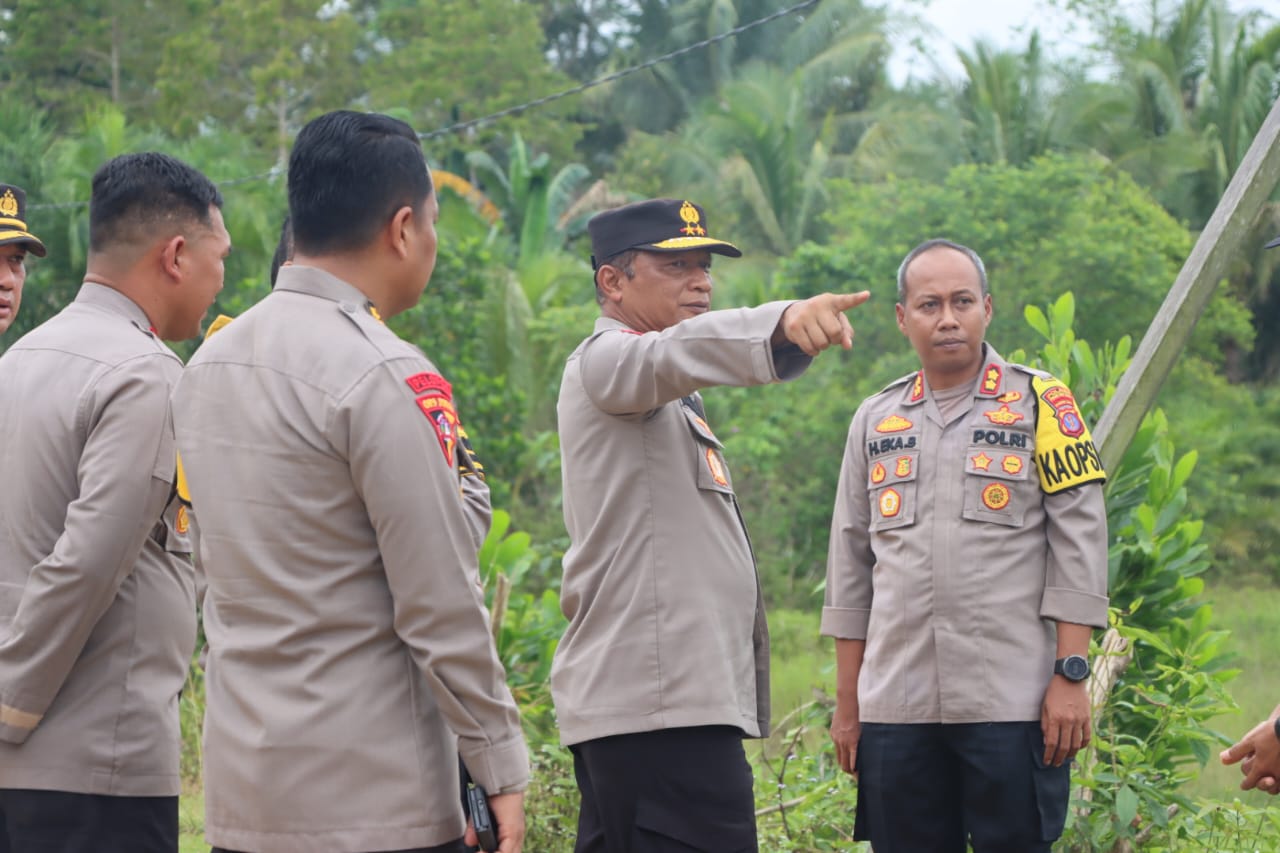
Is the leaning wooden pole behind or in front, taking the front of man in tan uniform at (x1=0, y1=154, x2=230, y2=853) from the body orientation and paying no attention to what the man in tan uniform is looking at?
in front

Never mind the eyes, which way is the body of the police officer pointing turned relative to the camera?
to the viewer's right

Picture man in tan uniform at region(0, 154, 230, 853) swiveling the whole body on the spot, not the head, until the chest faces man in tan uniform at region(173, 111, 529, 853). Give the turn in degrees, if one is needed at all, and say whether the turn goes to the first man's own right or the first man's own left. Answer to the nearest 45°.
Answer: approximately 90° to the first man's own right

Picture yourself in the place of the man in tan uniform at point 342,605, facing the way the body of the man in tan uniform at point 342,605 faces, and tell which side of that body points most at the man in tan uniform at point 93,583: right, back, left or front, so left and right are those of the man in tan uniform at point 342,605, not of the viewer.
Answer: left

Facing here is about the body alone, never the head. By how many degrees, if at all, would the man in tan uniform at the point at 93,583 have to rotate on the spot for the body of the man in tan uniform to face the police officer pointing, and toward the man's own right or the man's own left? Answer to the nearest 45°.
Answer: approximately 45° to the man's own right

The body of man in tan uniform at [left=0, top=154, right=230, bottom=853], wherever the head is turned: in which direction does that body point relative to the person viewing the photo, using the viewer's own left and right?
facing away from the viewer and to the right of the viewer

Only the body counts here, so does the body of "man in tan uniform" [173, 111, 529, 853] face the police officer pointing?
yes

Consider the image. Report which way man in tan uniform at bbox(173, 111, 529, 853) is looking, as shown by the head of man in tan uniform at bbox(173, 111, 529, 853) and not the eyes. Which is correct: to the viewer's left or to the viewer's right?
to the viewer's right

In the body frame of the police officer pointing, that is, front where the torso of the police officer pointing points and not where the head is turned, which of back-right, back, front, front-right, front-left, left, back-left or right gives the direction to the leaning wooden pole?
front-left

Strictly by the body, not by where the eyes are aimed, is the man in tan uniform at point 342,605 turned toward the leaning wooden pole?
yes

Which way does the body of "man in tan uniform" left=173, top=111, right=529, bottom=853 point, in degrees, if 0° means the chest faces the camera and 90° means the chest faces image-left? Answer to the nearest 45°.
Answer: approximately 225°
